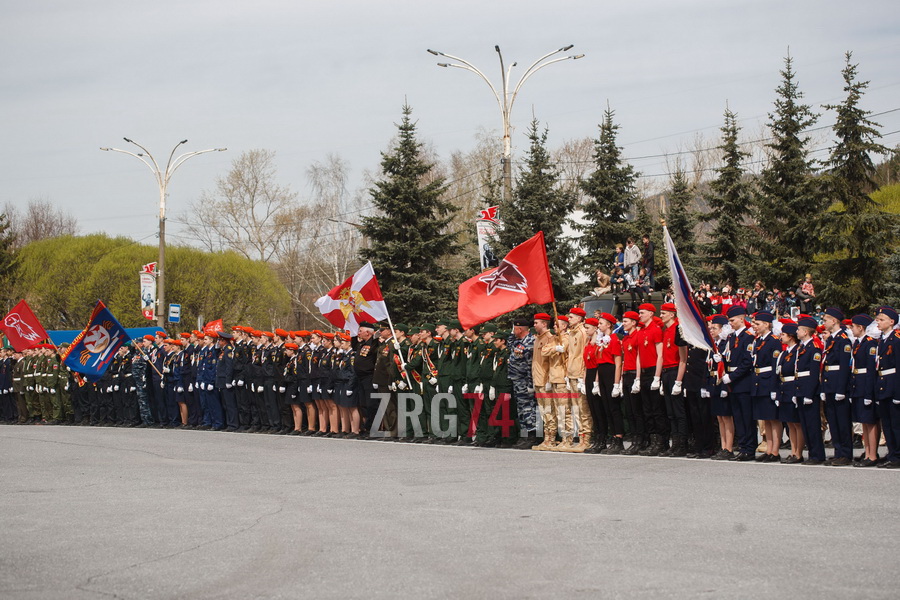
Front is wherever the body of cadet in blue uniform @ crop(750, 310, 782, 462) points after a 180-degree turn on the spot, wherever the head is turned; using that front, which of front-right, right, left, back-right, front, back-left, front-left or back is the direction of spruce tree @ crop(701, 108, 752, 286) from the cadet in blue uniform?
front-left

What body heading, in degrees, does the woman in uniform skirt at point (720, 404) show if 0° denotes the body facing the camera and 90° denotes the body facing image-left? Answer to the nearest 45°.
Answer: approximately 45°

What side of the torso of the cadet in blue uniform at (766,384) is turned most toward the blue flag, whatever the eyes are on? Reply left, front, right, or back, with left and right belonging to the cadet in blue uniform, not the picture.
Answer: right

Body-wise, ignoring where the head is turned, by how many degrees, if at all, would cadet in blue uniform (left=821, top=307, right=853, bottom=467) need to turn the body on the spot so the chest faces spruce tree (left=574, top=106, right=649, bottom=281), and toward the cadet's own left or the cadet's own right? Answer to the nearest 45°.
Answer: approximately 135° to the cadet's own right

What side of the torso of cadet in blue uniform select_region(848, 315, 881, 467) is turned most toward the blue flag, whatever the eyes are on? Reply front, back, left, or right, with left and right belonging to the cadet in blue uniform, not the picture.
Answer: right

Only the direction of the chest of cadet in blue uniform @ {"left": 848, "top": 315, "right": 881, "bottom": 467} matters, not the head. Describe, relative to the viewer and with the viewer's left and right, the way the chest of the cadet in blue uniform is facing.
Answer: facing the viewer and to the left of the viewer

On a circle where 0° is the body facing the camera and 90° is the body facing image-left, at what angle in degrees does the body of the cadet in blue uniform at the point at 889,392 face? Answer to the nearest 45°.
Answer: approximately 45°

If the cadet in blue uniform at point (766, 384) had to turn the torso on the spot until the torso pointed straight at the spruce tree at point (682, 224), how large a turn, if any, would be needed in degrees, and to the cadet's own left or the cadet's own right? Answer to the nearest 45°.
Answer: approximately 135° to the cadet's own right

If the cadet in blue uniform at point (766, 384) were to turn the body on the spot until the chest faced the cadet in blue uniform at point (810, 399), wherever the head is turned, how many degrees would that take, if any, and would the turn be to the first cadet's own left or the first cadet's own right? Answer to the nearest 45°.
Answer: approximately 90° to the first cadet's own left

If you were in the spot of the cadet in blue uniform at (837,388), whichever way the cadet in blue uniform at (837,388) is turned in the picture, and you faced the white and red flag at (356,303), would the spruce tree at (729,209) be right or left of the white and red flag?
right

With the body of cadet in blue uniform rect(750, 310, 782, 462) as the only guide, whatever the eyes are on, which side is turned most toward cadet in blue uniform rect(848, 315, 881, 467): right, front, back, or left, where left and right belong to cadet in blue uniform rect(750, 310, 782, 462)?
left
